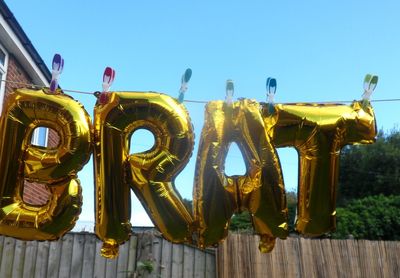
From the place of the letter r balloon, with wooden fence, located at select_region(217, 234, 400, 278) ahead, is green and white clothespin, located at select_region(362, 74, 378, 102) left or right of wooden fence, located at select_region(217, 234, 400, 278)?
right

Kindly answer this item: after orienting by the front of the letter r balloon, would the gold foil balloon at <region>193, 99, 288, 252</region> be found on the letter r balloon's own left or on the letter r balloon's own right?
on the letter r balloon's own left

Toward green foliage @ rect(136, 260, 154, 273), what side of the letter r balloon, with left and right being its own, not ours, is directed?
back

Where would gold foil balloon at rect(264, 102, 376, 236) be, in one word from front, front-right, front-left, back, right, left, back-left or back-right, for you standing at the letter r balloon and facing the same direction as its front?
left

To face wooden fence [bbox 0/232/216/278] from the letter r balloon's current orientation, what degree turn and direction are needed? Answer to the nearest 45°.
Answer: approximately 180°

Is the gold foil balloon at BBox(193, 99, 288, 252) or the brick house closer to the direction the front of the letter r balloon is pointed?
the gold foil balloon

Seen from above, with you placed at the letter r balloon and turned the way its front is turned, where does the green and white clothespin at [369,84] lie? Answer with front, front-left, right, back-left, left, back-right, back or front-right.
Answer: left

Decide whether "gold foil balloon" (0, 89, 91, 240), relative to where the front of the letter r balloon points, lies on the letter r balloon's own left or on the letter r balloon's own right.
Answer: on the letter r balloon's own right

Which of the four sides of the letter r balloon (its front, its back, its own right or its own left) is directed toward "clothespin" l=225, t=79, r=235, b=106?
left

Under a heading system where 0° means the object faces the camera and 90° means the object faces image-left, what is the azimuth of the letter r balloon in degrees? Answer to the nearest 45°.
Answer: approximately 0°
